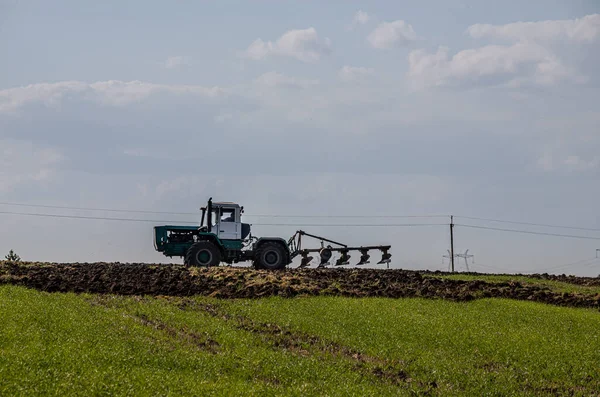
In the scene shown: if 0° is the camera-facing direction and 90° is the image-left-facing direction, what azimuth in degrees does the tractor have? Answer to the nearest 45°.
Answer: approximately 90°
